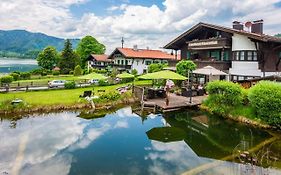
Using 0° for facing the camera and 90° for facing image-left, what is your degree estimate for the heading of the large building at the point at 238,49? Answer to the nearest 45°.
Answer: approximately 45°

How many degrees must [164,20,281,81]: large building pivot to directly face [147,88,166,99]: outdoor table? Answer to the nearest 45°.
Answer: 0° — it already faces it

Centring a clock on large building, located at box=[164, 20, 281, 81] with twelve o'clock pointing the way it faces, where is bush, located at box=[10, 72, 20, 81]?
The bush is roughly at 2 o'clock from the large building.

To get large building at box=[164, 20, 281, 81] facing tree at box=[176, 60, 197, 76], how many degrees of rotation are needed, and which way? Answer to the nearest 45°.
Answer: approximately 45° to its right

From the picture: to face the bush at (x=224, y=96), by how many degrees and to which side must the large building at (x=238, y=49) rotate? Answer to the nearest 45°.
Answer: approximately 45° to its left

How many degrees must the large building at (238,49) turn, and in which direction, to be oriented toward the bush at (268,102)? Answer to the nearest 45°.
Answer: approximately 45° to its left

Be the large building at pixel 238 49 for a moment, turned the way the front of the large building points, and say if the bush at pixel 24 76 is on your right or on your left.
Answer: on your right
